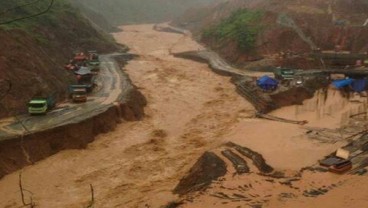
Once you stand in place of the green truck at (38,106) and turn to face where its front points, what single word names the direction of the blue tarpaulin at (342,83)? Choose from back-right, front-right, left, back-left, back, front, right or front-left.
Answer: back-left

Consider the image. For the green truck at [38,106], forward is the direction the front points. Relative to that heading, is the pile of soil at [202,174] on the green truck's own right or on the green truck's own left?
on the green truck's own left

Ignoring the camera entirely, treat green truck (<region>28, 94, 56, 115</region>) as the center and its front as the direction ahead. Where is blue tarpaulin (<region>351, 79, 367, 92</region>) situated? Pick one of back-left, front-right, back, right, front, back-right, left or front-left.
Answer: back-left

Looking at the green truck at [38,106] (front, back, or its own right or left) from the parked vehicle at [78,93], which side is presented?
back

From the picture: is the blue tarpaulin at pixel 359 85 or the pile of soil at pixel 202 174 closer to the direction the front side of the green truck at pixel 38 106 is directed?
the pile of soil

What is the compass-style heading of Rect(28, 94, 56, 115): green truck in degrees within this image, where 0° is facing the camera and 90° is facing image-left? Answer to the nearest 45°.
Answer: approximately 45°

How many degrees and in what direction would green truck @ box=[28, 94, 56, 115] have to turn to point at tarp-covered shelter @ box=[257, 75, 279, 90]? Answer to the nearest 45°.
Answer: approximately 135° to its left
